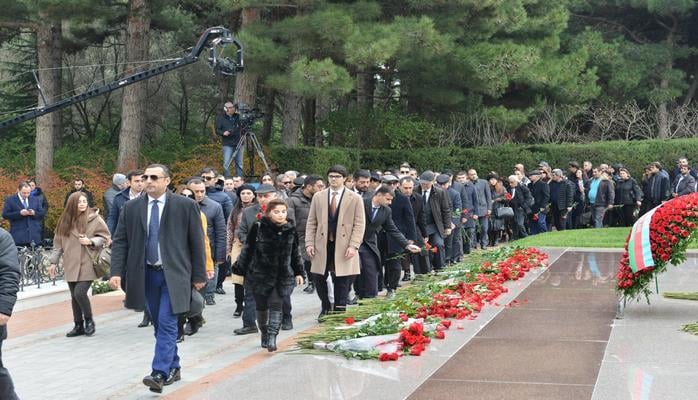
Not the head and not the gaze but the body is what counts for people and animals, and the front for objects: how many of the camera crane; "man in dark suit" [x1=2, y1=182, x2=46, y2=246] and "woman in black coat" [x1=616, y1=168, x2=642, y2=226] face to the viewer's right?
1

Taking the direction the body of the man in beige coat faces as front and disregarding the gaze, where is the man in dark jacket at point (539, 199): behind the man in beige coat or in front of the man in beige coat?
behind

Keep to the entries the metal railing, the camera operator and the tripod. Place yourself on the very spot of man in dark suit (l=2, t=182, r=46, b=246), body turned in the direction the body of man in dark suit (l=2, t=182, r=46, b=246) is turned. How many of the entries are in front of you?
1

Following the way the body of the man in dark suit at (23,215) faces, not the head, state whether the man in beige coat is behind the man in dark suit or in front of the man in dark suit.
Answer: in front

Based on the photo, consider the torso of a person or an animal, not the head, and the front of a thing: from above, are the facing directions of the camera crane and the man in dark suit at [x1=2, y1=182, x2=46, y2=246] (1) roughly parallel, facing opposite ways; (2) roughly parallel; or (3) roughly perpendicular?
roughly perpendicular

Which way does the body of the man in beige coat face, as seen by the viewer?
toward the camera

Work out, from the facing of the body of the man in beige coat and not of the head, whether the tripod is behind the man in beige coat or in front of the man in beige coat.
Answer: behind

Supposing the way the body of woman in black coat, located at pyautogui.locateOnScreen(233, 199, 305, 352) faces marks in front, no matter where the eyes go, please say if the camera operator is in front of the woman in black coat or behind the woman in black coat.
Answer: behind

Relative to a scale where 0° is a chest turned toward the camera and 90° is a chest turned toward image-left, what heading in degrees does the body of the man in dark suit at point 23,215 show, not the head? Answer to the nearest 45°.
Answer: approximately 0°

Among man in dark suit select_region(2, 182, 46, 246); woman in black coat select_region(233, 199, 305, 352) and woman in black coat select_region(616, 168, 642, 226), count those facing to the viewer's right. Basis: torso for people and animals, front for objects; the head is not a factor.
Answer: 0

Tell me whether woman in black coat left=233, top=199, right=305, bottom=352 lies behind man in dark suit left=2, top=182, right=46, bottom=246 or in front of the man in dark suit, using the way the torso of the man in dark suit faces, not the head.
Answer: in front
